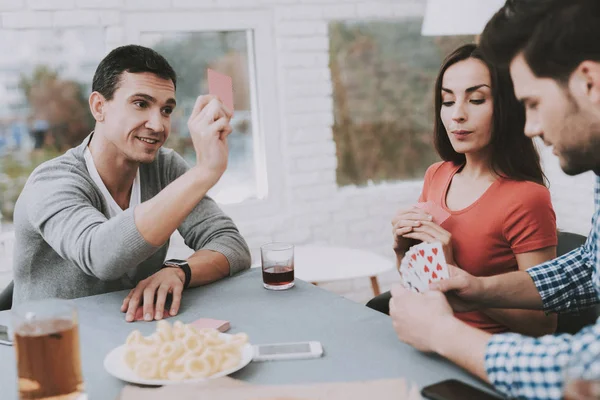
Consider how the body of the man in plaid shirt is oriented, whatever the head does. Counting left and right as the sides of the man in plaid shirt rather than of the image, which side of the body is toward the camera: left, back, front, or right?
left

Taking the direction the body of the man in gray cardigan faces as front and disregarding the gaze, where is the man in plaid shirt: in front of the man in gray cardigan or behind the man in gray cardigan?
in front

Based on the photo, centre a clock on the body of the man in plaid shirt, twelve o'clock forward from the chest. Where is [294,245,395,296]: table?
The table is roughly at 2 o'clock from the man in plaid shirt.

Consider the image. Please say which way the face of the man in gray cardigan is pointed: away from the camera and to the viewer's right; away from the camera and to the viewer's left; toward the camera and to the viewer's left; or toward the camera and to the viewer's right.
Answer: toward the camera and to the viewer's right

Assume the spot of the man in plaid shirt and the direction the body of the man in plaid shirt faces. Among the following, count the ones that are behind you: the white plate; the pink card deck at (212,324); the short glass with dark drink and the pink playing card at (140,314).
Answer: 0

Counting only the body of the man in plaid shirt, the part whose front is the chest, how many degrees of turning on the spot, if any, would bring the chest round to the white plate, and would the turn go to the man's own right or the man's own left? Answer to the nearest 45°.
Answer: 0° — they already face it

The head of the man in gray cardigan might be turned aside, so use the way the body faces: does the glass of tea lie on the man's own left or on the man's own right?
on the man's own right

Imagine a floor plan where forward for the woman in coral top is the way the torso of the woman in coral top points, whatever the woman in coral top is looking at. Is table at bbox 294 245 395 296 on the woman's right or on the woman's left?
on the woman's right

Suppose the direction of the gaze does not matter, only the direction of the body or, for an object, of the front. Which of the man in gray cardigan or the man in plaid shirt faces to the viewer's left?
the man in plaid shirt

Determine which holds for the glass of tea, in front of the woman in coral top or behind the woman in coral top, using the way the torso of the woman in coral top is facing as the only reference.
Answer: in front

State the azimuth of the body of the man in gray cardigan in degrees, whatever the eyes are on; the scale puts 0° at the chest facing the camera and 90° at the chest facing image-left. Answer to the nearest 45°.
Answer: approximately 315°

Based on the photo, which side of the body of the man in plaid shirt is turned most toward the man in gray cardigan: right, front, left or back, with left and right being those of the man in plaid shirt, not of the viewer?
front

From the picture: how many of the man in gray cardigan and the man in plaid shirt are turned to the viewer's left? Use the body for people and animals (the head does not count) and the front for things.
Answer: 1

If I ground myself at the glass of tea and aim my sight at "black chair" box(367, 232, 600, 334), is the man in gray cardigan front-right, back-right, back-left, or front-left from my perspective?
front-left

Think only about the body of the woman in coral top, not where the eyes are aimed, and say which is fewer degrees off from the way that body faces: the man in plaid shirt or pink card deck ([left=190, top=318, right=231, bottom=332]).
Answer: the pink card deck

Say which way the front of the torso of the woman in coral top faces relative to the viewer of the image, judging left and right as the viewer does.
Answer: facing the viewer and to the left of the viewer

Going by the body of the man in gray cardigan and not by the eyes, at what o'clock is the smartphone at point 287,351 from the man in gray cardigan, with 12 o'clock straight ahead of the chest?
The smartphone is roughly at 1 o'clock from the man in gray cardigan.

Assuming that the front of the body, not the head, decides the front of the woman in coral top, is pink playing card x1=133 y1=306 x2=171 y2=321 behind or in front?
in front

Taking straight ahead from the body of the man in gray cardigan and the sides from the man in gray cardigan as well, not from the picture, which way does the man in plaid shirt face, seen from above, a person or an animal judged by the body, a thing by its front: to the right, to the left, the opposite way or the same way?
the opposite way

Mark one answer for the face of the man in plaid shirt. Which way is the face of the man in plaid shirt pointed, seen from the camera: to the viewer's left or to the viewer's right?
to the viewer's left
